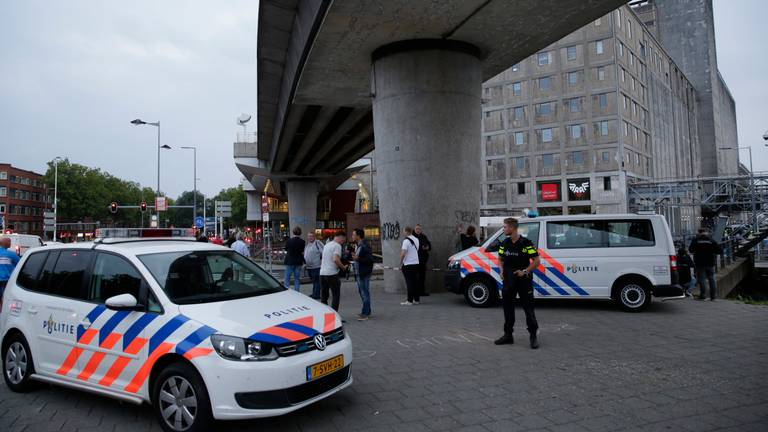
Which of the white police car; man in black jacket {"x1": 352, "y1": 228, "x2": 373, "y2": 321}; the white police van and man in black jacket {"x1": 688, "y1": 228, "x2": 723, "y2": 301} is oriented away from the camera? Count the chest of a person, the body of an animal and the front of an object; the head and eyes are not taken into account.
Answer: man in black jacket {"x1": 688, "y1": 228, "x2": 723, "y2": 301}

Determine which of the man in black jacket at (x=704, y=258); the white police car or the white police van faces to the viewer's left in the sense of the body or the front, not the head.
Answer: the white police van

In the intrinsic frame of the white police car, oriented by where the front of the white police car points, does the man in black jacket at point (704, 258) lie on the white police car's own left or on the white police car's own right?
on the white police car's own left

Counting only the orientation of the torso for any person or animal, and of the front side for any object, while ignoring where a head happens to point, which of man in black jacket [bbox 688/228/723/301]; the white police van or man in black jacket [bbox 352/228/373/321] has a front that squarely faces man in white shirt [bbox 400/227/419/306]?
the white police van

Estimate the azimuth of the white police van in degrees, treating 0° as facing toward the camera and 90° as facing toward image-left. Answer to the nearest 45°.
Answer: approximately 90°

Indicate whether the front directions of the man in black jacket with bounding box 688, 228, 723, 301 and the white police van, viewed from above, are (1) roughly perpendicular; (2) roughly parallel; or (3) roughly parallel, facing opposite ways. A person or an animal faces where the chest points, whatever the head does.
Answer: roughly perpendicular

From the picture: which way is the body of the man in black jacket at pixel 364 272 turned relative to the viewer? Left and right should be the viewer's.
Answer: facing to the left of the viewer

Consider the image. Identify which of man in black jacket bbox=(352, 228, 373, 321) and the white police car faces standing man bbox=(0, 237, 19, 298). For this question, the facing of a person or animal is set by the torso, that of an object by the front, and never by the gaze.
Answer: the man in black jacket

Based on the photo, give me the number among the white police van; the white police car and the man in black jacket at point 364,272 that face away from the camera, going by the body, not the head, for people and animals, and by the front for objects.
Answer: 0

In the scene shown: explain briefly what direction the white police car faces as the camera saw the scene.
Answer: facing the viewer and to the right of the viewer

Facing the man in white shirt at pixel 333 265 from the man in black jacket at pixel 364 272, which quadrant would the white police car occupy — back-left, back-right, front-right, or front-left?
front-left

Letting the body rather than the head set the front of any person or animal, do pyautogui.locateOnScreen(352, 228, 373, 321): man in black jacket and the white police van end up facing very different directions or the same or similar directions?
same or similar directions

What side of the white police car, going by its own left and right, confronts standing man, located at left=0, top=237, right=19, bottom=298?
back

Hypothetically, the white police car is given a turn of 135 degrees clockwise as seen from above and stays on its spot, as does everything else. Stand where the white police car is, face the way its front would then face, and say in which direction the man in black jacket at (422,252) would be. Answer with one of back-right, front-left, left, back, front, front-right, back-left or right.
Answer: back-right

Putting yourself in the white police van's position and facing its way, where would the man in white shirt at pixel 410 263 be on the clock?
The man in white shirt is roughly at 12 o'clock from the white police van.

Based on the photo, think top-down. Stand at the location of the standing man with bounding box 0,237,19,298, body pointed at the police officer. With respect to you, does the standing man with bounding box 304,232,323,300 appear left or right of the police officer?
left

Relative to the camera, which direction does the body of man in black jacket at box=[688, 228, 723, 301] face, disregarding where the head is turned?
away from the camera

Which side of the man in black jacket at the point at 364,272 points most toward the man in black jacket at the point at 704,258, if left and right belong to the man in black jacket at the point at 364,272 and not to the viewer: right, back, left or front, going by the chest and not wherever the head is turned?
back

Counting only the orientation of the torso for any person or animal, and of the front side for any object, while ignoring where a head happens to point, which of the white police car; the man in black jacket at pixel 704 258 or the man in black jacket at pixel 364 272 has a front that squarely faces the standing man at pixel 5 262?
the man in black jacket at pixel 364 272

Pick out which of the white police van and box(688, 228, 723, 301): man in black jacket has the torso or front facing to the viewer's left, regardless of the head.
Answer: the white police van

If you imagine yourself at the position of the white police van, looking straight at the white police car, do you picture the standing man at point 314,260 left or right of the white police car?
right
